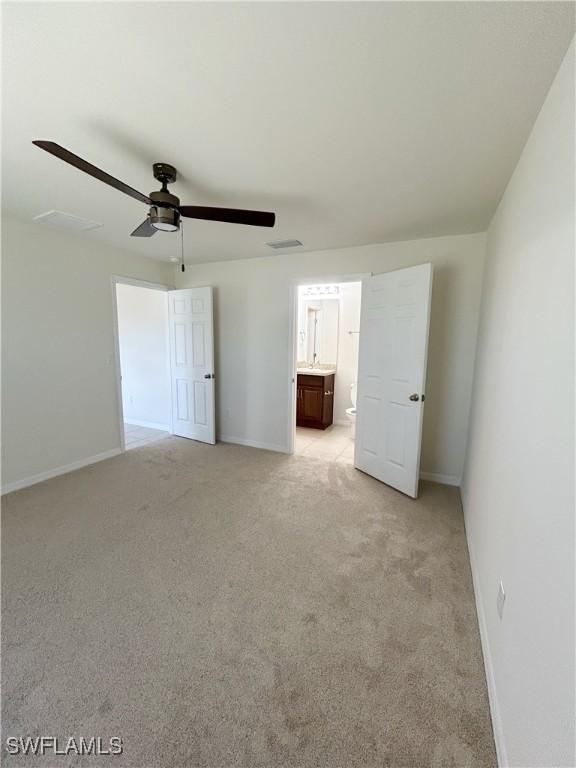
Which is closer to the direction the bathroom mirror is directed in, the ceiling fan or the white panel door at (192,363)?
the ceiling fan

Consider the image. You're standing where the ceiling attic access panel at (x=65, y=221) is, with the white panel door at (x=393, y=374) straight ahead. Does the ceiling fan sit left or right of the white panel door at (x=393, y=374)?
right

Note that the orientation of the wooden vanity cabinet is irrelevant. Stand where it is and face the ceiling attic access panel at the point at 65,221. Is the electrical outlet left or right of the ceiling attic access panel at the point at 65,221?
left

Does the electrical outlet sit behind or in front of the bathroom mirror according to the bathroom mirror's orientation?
in front

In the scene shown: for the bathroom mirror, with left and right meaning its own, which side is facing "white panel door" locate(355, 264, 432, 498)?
front

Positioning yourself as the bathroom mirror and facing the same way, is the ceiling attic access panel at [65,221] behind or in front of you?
in front

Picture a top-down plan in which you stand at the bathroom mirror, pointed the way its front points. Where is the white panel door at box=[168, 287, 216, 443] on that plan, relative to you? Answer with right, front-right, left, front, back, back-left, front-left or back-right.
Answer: front-right

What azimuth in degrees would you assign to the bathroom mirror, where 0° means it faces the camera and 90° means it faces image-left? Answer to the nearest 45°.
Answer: approximately 0°

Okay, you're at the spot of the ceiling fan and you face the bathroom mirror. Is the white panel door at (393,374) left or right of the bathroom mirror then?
right
